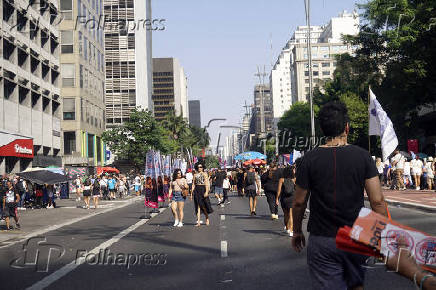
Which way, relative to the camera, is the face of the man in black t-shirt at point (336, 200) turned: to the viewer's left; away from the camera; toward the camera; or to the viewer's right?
away from the camera

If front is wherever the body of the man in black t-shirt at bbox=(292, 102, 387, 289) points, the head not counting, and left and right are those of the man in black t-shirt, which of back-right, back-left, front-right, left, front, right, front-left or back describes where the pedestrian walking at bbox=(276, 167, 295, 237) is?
front

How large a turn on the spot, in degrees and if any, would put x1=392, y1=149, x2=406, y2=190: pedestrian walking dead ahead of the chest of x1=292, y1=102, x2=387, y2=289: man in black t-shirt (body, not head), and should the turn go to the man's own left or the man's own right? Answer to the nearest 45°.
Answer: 0° — they already face them

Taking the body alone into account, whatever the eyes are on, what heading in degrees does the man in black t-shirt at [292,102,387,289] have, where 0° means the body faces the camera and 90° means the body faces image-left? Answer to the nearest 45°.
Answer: approximately 180°

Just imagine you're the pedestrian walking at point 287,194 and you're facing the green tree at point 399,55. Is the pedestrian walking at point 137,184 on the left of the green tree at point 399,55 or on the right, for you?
left

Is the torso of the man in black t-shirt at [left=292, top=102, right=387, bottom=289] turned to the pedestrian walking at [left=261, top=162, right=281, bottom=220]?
yes

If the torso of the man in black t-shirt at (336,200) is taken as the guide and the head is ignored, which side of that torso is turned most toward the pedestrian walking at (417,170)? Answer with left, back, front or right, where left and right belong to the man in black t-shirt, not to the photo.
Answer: front

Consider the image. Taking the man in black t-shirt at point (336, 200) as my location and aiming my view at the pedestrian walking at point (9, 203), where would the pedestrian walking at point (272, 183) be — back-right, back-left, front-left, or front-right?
front-right

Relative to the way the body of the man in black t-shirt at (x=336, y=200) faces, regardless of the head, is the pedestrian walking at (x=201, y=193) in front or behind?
in front

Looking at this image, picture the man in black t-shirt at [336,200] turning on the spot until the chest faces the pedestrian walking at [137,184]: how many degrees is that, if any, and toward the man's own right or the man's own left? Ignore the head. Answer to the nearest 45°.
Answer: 0° — they already face them

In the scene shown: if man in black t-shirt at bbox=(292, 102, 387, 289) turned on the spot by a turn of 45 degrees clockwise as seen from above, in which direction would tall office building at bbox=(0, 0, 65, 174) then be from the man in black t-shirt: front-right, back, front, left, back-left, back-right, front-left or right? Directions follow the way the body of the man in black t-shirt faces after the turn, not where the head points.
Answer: left

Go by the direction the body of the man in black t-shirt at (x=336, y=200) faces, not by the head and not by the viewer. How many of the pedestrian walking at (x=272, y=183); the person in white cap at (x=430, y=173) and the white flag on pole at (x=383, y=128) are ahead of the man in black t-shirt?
3
